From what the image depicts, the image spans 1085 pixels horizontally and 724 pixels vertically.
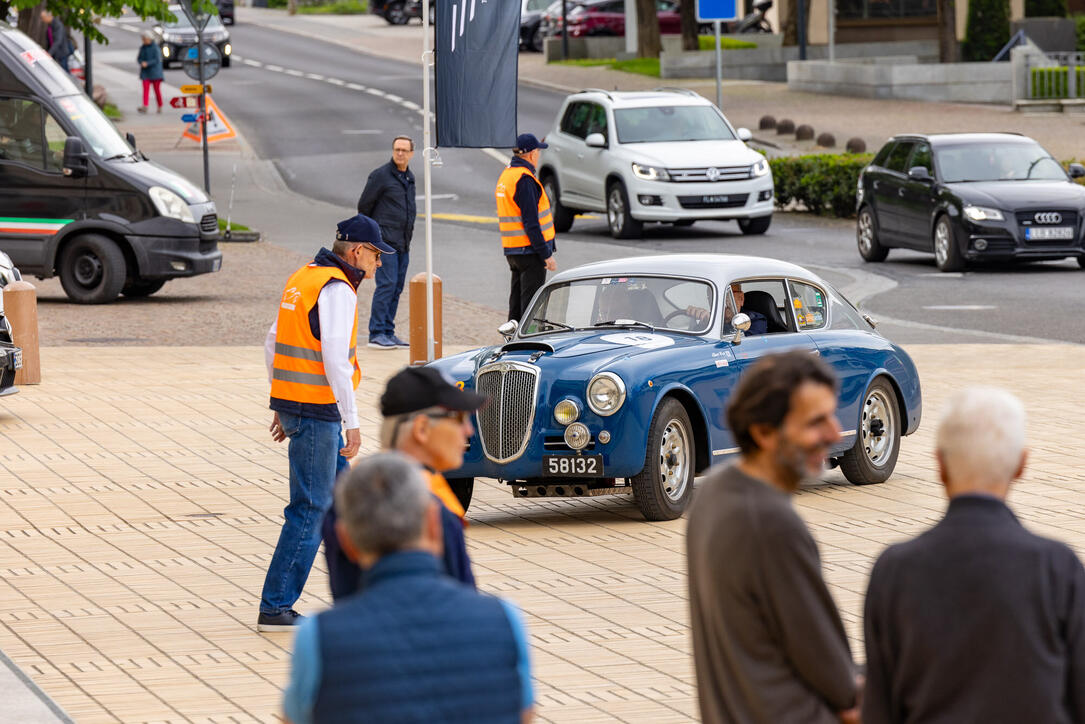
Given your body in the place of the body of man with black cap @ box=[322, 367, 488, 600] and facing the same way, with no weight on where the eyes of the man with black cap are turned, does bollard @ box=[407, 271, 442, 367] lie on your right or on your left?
on your left

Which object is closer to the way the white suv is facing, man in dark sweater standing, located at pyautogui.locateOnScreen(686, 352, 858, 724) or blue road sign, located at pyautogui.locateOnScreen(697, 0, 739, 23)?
the man in dark sweater standing

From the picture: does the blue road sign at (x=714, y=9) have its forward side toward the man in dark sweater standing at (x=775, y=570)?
yes

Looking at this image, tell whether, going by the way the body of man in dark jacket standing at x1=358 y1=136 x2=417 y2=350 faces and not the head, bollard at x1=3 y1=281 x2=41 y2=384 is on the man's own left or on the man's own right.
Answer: on the man's own right

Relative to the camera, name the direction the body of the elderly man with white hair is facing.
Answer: away from the camera

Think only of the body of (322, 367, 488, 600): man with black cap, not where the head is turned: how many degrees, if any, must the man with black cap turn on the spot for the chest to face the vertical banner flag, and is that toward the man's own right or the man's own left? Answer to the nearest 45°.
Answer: approximately 90° to the man's own left

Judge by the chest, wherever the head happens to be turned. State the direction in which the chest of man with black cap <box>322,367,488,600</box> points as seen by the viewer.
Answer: to the viewer's right

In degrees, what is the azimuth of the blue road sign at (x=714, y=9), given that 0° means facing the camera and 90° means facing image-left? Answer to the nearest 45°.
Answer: approximately 0°

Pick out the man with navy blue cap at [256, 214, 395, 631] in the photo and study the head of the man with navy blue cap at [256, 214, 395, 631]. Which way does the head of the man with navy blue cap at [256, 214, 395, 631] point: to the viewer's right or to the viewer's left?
to the viewer's right
